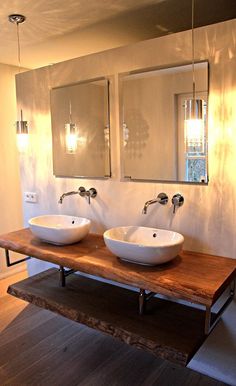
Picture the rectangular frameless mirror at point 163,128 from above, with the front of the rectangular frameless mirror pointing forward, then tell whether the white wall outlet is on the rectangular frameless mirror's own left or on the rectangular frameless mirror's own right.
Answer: on the rectangular frameless mirror's own right

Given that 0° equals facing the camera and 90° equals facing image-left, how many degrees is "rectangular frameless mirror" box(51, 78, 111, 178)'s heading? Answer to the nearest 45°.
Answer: approximately 45°

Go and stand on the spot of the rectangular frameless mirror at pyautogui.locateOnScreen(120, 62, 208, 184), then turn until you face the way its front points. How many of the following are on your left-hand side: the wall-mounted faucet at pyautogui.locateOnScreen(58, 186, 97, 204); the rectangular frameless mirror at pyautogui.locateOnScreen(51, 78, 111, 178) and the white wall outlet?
0

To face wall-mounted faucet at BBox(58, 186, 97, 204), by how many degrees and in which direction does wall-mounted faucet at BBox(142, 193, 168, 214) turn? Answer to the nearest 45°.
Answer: approximately 90° to its right

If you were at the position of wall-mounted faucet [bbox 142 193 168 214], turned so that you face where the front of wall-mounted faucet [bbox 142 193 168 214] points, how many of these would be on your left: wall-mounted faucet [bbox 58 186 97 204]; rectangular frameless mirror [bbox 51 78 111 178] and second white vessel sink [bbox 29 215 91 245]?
0

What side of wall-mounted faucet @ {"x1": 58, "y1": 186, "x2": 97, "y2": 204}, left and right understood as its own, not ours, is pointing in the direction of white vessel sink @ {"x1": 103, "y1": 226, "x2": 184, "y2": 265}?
left

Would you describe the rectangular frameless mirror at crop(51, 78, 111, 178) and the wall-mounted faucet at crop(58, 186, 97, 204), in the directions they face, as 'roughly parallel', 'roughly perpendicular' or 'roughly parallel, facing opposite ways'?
roughly parallel

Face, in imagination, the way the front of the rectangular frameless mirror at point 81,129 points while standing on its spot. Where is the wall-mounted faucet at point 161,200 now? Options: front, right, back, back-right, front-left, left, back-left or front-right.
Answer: left

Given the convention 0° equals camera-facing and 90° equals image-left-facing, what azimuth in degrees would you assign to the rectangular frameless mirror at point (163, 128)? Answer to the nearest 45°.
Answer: approximately 45°

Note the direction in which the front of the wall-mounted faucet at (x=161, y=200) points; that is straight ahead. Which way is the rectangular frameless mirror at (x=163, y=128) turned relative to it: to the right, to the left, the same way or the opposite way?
the same way

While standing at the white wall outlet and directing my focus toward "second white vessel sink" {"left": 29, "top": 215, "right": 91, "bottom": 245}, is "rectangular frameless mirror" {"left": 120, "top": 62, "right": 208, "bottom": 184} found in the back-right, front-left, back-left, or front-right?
front-left

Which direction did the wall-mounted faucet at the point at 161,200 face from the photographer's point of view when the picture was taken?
facing the viewer and to the left of the viewer

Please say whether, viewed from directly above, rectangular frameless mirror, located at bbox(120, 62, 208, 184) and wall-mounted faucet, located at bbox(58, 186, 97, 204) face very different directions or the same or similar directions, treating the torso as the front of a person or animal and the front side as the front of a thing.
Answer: same or similar directions

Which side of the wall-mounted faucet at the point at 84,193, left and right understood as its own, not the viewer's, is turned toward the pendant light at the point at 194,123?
left

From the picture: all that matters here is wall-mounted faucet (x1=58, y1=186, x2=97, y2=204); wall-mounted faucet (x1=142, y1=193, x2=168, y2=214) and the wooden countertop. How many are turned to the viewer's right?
0

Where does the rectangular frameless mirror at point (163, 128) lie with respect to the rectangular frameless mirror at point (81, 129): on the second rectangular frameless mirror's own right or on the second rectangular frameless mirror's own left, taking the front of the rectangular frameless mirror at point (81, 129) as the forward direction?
on the second rectangular frameless mirror's own left

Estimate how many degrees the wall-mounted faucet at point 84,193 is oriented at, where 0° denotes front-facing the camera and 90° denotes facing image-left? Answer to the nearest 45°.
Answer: approximately 45°

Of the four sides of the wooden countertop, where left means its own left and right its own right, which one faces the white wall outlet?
right
